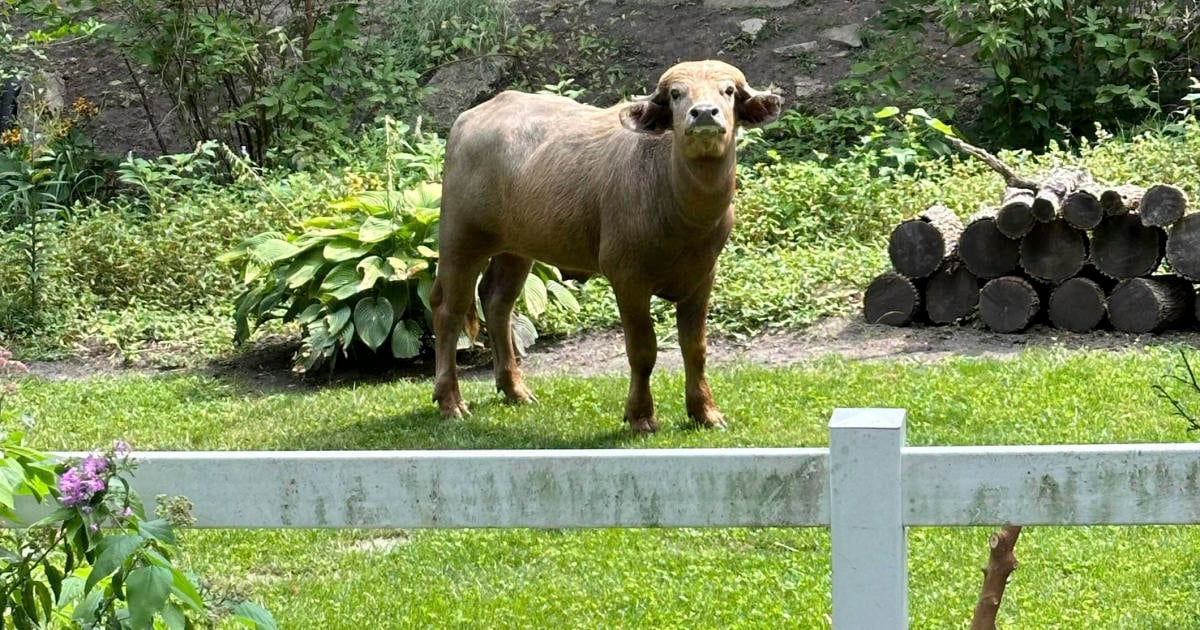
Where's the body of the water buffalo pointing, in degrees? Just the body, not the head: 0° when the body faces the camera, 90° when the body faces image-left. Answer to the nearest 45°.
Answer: approximately 315°

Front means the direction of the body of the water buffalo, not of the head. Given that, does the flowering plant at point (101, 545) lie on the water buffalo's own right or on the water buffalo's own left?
on the water buffalo's own right

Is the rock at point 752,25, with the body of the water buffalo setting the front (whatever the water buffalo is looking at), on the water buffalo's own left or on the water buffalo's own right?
on the water buffalo's own left

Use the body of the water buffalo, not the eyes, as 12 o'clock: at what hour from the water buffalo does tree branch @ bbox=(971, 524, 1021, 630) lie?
The tree branch is roughly at 1 o'clock from the water buffalo.

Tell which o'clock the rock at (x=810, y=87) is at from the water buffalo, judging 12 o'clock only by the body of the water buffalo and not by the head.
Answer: The rock is roughly at 8 o'clock from the water buffalo.

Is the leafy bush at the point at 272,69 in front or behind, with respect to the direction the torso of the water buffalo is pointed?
behind

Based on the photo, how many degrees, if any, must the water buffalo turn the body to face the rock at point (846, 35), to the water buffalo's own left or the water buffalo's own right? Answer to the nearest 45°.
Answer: approximately 135° to the water buffalo's own left

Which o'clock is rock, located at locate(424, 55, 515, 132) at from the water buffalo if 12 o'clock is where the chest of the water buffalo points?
The rock is roughly at 7 o'clock from the water buffalo.
